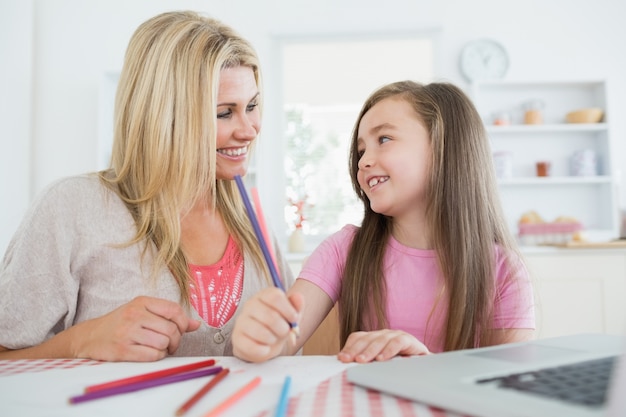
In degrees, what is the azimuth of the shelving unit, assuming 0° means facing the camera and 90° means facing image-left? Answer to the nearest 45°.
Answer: approximately 0°

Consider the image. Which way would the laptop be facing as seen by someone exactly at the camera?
facing away from the viewer and to the left of the viewer

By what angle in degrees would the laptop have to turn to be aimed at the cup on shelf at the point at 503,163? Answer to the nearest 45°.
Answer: approximately 45° to its right

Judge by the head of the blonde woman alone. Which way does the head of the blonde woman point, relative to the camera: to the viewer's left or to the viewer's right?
to the viewer's right

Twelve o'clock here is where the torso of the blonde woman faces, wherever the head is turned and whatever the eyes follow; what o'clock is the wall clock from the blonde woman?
The wall clock is roughly at 9 o'clock from the blonde woman.

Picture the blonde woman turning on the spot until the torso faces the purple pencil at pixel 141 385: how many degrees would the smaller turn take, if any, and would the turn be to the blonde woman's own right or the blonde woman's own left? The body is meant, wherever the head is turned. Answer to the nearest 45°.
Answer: approximately 45° to the blonde woman's own right

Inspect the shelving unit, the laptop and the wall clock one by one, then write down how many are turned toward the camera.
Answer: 2
